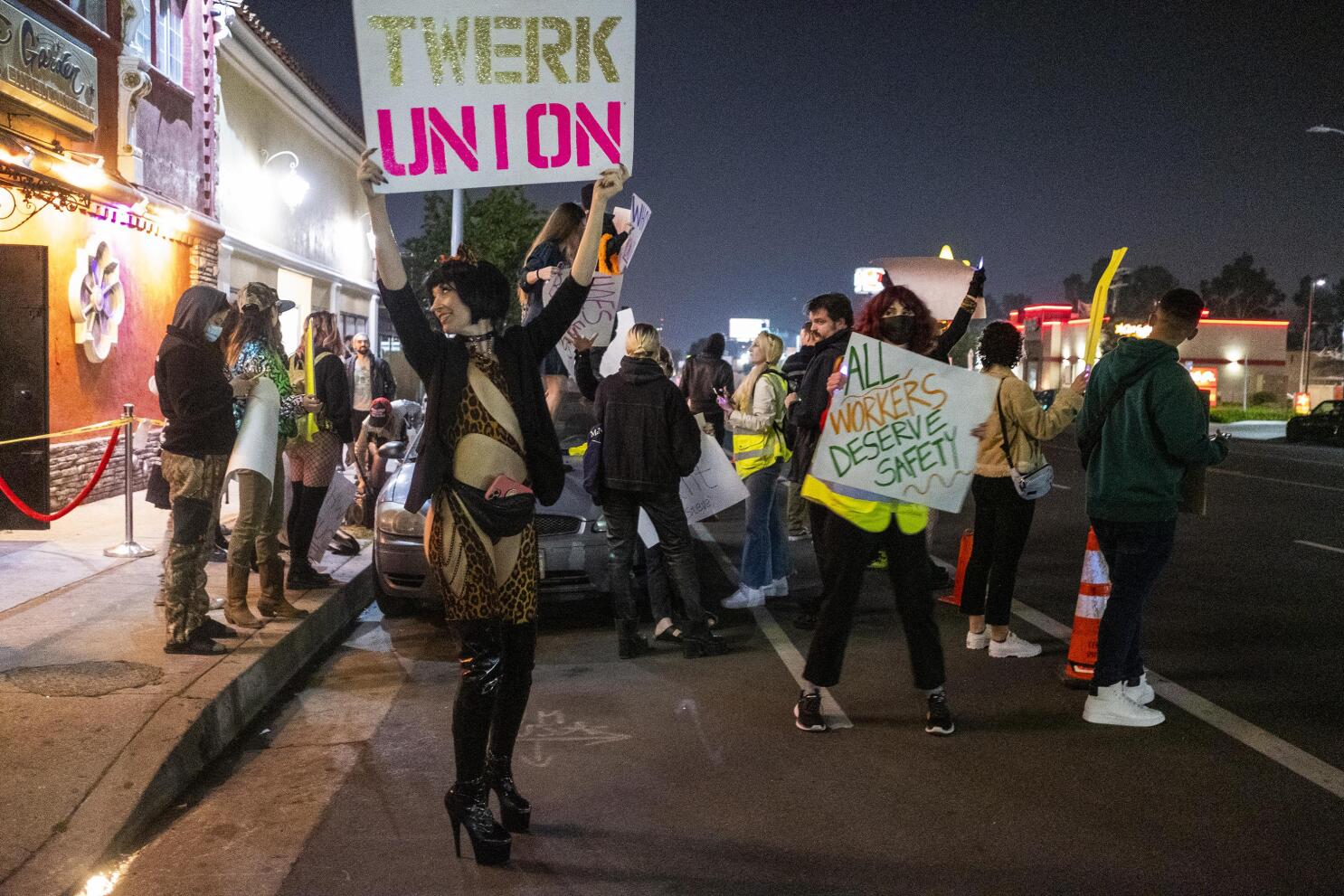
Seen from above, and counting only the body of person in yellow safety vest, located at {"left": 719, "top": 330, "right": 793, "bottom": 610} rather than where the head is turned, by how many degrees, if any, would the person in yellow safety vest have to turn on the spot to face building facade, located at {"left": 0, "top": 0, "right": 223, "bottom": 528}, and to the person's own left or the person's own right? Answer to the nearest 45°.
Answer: approximately 45° to the person's own right

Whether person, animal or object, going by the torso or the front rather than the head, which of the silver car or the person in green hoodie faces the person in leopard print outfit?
the silver car

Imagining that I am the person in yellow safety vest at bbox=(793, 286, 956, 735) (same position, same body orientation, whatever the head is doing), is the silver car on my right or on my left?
on my right

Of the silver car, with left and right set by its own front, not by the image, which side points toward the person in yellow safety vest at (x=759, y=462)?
left

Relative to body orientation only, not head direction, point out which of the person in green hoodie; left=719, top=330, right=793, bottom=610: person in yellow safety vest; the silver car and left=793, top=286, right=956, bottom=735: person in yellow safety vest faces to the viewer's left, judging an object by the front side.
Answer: left=719, top=330, right=793, bottom=610: person in yellow safety vest

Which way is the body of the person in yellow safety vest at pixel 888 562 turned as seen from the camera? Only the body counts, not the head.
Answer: toward the camera

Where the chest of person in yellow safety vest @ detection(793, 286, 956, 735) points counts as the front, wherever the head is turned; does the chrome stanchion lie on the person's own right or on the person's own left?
on the person's own right

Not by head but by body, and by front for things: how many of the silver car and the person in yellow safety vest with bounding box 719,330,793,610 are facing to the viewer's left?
1

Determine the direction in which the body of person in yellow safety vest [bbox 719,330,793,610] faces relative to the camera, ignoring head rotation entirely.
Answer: to the viewer's left

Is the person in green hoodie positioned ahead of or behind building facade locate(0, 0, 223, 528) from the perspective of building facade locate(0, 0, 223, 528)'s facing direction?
ahead

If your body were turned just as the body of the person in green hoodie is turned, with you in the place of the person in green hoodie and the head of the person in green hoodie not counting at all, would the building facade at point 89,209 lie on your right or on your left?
on your left
